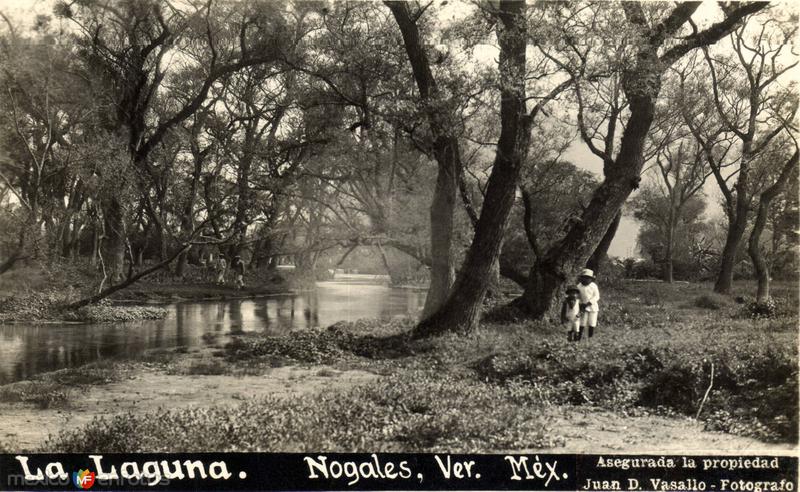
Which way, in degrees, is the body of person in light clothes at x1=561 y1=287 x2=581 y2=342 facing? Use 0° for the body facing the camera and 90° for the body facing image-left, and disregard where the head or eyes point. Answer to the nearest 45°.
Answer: approximately 0°

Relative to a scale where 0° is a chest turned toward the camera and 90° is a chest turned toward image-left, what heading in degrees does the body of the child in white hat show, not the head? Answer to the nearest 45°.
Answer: approximately 45°

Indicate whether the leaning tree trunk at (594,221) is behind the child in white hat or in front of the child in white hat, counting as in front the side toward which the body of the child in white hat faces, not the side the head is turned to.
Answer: behind

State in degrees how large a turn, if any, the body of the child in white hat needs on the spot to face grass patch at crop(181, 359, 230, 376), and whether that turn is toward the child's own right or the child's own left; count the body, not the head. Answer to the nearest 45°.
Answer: approximately 45° to the child's own right

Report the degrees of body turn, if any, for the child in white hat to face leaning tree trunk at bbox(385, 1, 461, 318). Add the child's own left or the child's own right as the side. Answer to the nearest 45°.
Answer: approximately 90° to the child's own right
